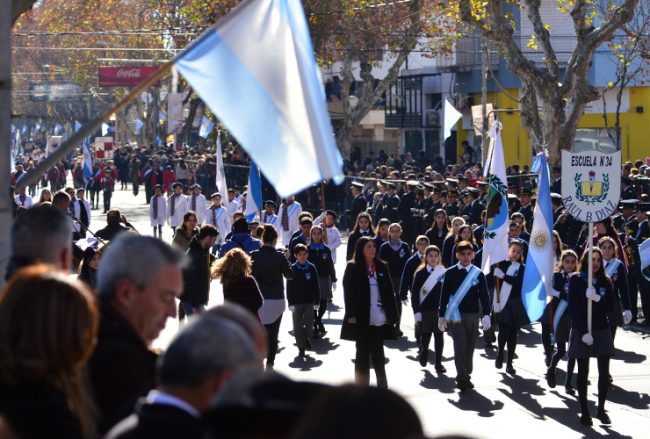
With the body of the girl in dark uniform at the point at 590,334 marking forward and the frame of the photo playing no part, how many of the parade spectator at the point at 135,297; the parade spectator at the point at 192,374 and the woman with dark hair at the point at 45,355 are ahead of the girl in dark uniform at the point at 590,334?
3

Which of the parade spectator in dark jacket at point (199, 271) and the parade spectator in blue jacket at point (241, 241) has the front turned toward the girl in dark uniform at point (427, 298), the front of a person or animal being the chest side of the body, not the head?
the parade spectator in dark jacket at point (199, 271)

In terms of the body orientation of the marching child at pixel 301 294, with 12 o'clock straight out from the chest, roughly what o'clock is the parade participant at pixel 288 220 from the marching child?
The parade participant is roughly at 6 o'clock from the marching child.

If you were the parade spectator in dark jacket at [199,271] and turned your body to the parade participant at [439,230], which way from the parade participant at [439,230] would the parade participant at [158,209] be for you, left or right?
left

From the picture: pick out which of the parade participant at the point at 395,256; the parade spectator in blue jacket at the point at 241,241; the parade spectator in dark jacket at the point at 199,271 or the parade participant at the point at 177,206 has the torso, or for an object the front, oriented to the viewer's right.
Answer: the parade spectator in dark jacket at the point at 199,271

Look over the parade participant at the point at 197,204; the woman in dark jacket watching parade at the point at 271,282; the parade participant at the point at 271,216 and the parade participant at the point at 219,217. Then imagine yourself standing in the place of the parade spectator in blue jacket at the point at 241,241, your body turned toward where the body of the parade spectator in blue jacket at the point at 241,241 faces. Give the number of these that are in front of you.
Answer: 3
